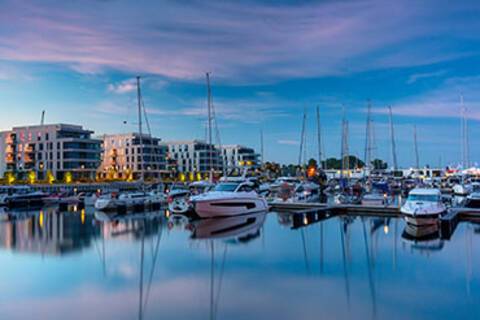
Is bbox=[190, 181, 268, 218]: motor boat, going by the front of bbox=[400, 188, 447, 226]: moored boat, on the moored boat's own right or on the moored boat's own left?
on the moored boat's own right

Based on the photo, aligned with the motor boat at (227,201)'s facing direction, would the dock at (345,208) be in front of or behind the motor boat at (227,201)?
behind

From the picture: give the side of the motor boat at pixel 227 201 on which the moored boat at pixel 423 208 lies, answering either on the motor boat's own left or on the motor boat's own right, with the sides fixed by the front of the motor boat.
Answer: on the motor boat's own left

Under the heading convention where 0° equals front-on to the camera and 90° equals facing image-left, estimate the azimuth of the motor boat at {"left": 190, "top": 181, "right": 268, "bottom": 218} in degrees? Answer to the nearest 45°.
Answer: approximately 45°

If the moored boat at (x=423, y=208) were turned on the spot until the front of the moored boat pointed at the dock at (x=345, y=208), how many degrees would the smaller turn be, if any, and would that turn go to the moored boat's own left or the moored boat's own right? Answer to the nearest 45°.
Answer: approximately 135° to the moored boat's own right

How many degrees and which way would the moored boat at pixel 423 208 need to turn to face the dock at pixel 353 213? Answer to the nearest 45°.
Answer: approximately 135° to its right

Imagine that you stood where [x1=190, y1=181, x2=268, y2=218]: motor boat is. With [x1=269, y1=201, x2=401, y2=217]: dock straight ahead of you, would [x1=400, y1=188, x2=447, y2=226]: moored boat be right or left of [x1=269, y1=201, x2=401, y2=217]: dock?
right

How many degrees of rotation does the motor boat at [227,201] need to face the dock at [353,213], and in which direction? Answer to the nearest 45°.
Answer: approximately 135° to its left
